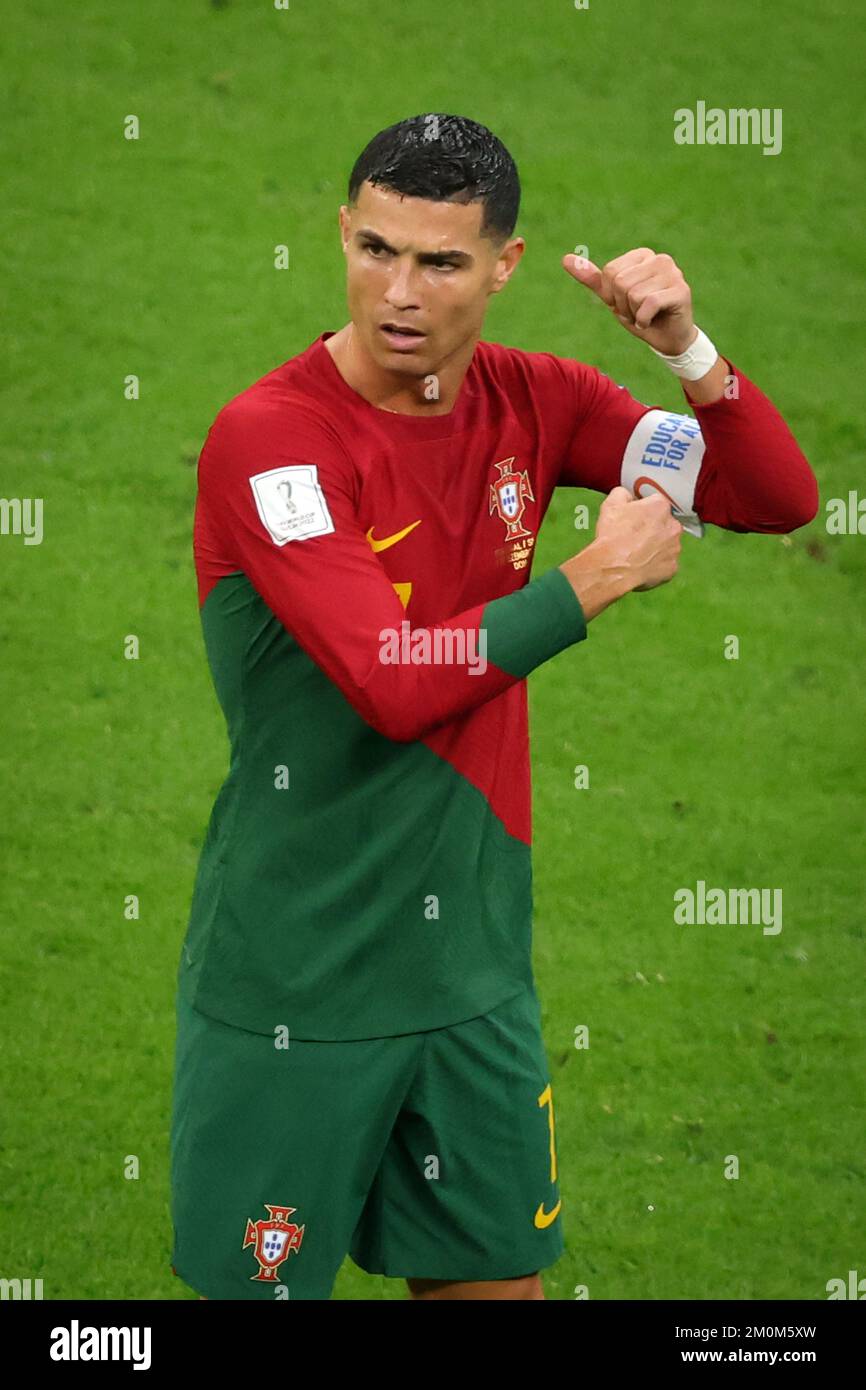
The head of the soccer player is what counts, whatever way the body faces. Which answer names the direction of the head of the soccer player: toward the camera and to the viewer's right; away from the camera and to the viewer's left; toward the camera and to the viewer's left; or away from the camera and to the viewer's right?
toward the camera and to the viewer's left

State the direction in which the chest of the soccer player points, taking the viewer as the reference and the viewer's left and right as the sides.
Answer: facing the viewer and to the right of the viewer
